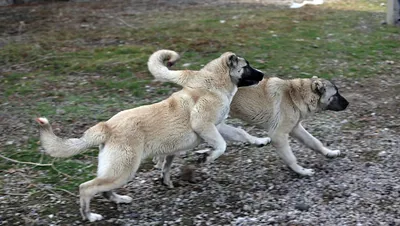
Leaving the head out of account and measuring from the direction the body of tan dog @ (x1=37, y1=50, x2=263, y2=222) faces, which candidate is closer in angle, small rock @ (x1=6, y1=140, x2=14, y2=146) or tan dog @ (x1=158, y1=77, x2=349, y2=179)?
the tan dog

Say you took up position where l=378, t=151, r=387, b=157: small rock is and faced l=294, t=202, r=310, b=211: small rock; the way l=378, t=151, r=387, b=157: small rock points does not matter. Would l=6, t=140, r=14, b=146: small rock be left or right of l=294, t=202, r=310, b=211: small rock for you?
right

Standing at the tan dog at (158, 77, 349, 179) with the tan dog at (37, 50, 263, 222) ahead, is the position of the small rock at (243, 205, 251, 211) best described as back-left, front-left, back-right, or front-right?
front-left

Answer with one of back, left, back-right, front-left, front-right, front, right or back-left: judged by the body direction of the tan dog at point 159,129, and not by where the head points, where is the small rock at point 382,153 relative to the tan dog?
front

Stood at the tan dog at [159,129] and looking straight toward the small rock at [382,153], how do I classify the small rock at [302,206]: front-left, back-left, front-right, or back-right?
front-right

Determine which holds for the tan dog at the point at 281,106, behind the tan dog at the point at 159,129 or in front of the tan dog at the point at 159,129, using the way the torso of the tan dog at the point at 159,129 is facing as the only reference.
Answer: in front

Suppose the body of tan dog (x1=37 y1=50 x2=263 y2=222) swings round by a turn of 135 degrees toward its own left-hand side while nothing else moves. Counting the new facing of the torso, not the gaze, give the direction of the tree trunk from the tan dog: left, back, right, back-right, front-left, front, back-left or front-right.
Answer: right

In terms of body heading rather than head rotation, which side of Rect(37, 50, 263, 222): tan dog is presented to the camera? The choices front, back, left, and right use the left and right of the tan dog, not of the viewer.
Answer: right

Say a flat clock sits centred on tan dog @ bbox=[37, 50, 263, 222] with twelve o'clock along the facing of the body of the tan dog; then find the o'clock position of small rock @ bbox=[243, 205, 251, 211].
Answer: The small rock is roughly at 1 o'clock from the tan dog.

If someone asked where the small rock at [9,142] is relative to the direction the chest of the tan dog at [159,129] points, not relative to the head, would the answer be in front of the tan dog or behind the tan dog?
behind

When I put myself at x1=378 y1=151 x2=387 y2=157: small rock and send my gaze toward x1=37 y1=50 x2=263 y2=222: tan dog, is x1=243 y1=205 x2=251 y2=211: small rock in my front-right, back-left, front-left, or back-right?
front-left
